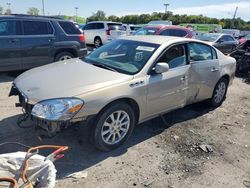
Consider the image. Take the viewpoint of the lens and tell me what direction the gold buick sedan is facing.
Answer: facing the viewer and to the left of the viewer

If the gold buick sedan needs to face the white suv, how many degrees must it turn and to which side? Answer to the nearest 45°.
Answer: approximately 135° to its right
